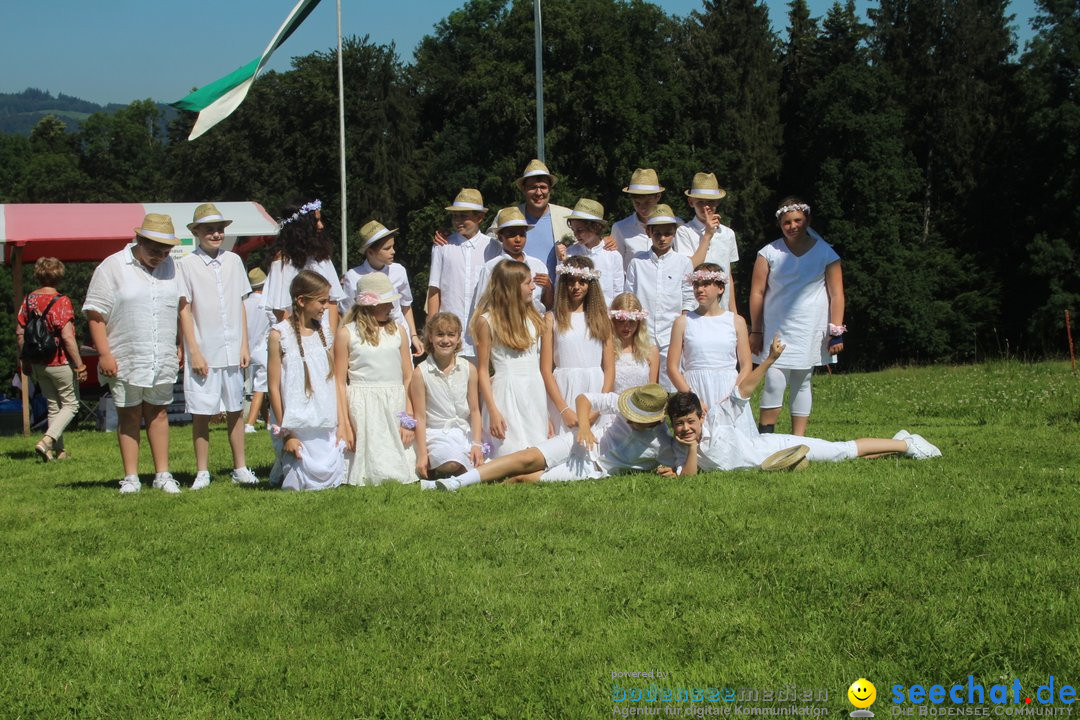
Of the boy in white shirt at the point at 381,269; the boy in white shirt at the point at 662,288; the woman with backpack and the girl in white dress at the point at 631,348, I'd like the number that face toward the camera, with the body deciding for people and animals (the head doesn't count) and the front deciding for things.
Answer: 3

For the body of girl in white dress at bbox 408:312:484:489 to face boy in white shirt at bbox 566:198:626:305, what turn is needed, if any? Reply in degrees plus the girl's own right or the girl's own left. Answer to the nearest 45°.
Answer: approximately 135° to the girl's own left

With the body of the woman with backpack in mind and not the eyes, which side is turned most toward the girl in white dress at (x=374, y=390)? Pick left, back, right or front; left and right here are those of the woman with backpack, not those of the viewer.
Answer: right

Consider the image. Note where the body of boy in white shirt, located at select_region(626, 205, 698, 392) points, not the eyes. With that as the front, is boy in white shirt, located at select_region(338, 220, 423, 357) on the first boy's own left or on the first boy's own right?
on the first boy's own right

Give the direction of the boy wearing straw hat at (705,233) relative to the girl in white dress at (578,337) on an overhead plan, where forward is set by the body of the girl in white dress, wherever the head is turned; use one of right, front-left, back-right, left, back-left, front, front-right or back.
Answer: back-left

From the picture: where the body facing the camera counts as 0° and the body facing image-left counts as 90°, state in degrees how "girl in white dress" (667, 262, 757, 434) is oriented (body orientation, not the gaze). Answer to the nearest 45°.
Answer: approximately 0°

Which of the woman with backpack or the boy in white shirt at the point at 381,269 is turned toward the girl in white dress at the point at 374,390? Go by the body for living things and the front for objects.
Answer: the boy in white shirt

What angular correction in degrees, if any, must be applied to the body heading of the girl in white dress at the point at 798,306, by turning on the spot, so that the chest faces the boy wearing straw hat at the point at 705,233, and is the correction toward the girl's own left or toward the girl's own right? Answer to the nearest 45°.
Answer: approximately 135° to the girl's own right

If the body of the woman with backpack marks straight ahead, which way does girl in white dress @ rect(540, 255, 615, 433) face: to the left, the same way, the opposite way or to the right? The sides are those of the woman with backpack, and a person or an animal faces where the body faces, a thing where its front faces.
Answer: the opposite way

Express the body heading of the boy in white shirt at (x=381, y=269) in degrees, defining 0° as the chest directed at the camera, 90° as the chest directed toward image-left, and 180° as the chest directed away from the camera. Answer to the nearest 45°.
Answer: approximately 0°
